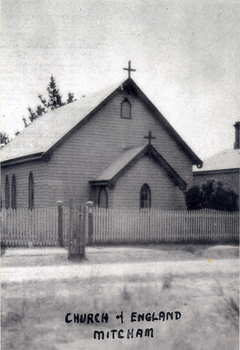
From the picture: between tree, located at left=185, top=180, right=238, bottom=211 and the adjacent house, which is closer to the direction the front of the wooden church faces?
the tree

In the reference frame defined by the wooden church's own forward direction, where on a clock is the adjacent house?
The adjacent house is roughly at 9 o'clock from the wooden church.

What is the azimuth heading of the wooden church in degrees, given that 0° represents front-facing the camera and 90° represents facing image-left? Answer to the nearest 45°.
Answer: approximately 315°

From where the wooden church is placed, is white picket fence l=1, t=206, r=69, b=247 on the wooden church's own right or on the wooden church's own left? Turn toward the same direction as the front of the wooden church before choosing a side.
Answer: on the wooden church's own right

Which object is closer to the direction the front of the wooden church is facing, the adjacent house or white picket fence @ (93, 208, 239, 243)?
the white picket fence

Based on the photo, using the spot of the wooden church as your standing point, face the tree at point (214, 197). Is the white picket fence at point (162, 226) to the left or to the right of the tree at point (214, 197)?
right

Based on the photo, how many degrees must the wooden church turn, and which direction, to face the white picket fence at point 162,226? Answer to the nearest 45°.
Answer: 0° — it already faces it
